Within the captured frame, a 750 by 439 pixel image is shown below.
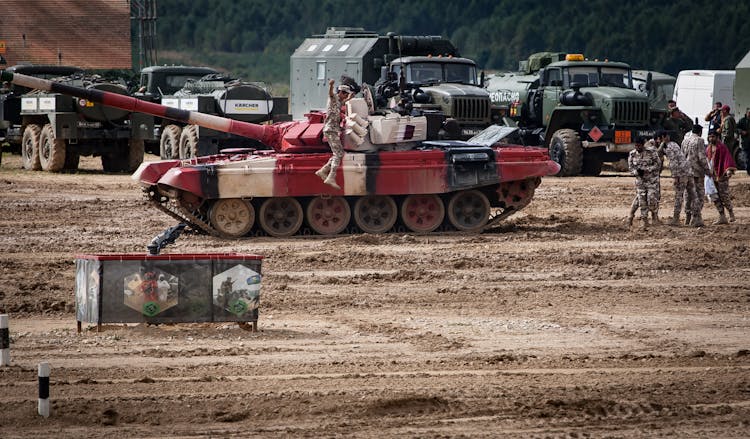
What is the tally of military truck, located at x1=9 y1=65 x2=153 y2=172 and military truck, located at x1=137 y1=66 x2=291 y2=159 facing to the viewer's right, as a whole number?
0

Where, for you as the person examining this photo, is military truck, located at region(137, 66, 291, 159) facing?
facing away from the viewer and to the left of the viewer

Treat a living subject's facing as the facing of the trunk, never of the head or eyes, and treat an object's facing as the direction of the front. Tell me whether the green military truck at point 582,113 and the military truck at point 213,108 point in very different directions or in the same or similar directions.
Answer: very different directions

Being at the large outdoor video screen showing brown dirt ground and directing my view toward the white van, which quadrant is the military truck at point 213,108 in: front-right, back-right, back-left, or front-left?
front-right

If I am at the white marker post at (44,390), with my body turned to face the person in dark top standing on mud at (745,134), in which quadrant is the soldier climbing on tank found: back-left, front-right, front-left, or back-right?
front-left

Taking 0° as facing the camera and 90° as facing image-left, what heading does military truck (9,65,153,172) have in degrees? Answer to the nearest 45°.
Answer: approximately 135°

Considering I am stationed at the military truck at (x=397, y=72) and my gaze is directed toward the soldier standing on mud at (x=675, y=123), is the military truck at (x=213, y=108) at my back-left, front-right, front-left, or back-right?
back-right

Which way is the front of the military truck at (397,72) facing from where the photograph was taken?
facing the viewer and to the right of the viewer

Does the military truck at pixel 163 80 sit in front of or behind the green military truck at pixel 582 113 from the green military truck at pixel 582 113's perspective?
behind

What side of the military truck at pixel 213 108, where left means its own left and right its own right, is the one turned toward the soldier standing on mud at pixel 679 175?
back
